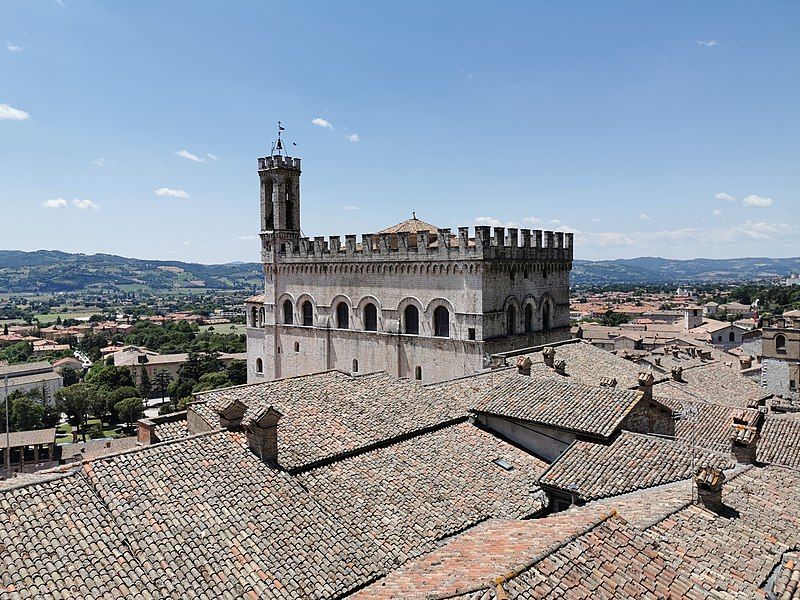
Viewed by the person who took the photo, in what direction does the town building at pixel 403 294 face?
facing the viewer and to the left of the viewer
